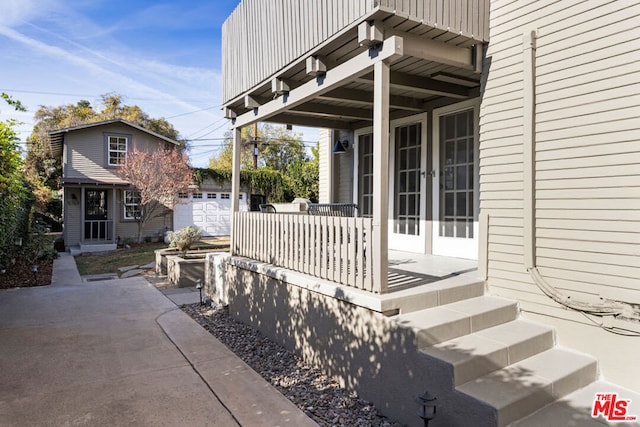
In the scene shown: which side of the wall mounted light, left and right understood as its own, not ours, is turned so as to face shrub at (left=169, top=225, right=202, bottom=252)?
right

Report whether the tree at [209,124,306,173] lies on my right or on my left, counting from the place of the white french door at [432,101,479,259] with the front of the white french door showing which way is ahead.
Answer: on my right

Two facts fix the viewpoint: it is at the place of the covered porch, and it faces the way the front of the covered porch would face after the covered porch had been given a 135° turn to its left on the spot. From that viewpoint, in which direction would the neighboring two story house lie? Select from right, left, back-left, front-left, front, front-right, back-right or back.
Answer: back-left

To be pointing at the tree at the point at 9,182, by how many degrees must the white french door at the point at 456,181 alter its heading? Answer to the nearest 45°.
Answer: approximately 45° to its right

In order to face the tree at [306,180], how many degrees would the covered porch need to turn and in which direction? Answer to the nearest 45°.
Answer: approximately 135° to its right

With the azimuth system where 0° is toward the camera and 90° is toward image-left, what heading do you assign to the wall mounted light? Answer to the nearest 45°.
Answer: approximately 45°

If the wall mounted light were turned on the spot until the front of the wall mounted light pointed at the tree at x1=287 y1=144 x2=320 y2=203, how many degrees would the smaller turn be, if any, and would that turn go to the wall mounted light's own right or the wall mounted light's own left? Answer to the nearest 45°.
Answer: approximately 135° to the wall mounted light's own right

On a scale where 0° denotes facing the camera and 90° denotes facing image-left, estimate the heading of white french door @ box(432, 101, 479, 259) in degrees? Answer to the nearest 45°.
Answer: approximately 45°

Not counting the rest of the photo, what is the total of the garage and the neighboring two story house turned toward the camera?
2
